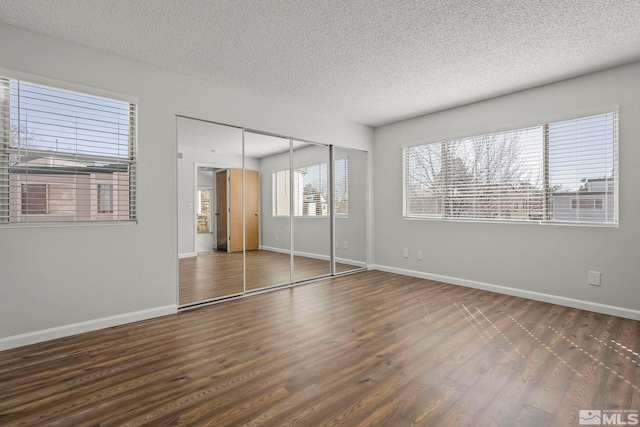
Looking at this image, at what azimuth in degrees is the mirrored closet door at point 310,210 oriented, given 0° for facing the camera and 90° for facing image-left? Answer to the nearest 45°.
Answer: approximately 315°

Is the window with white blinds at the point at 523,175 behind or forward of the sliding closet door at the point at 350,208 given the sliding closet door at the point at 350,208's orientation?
forward

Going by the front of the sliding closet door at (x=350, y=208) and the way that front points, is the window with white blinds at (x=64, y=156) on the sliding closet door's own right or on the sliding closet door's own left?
on the sliding closet door's own right

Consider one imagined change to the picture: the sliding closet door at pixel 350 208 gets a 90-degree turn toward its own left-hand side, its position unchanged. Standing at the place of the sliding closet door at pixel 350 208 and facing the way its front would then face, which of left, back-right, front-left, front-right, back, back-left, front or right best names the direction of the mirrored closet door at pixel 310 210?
back

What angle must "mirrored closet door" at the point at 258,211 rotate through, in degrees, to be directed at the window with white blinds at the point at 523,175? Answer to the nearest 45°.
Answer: approximately 45° to its left

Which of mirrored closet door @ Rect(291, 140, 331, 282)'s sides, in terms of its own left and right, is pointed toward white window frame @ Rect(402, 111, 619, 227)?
front

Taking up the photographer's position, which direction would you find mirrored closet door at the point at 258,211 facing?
facing the viewer and to the right of the viewer

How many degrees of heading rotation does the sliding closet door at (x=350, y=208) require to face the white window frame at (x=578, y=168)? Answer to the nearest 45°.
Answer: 0° — it already faces it
